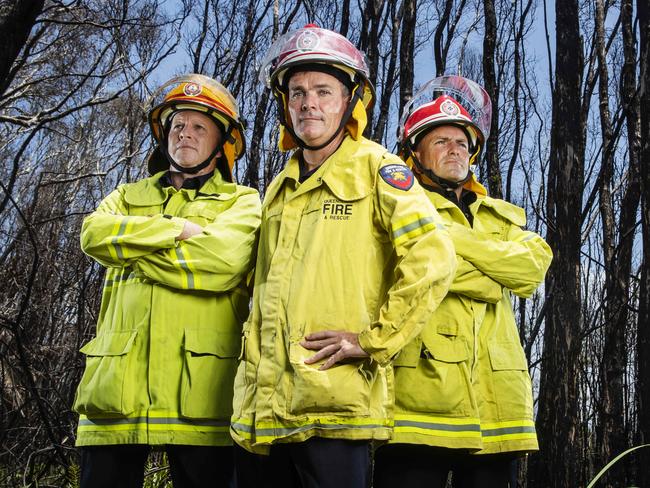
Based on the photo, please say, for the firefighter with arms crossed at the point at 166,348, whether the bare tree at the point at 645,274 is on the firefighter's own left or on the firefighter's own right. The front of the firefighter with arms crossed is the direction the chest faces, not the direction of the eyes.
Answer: on the firefighter's own left

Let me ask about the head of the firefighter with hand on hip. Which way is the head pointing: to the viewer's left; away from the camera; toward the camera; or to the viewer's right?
toward the camera

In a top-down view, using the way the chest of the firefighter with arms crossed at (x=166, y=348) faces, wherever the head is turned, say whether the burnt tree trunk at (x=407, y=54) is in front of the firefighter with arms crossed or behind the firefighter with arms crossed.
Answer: behind

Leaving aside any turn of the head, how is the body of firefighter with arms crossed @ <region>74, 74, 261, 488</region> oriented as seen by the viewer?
toward the camera

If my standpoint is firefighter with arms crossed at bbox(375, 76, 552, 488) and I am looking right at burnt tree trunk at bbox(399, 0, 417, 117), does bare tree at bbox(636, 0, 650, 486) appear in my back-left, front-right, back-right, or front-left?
front-right

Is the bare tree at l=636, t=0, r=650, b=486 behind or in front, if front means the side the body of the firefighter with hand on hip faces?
behind

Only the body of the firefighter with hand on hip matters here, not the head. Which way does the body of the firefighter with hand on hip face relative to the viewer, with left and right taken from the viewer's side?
facing the viewer and to the left of the viewer

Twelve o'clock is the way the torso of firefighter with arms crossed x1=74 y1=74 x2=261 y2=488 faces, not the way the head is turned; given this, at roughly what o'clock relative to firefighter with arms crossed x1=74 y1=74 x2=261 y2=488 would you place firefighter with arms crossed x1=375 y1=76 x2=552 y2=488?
firefighter with arms crossed x1=375 y1=76 x2=552 y2=488 is roughly at 9 o'clock from firefighter with arms crossed x1=74 y1=74 x2=261 y2=488.

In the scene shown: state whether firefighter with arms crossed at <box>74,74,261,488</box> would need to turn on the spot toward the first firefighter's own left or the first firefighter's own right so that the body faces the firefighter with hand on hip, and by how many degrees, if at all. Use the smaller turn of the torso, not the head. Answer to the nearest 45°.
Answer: approximately 45° to the first firefighter's own left

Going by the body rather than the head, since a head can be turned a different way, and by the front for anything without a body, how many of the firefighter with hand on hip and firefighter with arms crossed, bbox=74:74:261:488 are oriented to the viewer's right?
0

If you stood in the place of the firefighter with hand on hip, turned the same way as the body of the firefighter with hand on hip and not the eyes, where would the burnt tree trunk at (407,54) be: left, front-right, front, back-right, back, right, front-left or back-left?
back-right

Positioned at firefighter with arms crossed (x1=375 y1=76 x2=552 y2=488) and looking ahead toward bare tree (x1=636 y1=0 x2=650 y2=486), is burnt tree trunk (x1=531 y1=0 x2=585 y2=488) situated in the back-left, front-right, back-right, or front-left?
front-left

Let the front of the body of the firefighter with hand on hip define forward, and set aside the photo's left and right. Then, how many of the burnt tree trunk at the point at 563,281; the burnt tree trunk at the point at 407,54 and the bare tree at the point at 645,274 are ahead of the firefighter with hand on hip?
0

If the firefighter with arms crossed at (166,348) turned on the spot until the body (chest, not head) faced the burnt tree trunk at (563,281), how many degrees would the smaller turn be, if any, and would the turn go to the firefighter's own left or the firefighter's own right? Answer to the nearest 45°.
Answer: approximately 135° to the firefighter's own left
